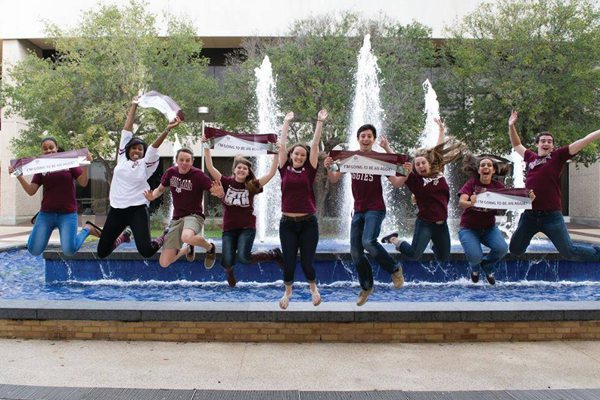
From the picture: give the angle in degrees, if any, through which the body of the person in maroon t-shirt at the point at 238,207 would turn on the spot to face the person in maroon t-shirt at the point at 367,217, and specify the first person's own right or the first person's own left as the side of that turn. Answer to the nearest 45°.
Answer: approximately 90° to the first person's own left

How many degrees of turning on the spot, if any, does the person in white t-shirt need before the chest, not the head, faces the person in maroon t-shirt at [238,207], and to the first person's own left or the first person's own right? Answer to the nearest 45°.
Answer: approximately 45° to the first person's own left

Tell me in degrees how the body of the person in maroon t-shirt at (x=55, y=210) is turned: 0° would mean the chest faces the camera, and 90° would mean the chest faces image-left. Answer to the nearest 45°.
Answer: approximately 0°

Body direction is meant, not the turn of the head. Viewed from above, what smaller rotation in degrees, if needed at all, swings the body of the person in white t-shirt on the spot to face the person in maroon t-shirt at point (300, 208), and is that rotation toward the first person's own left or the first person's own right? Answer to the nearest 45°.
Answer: approximately 45° to the first person's own left

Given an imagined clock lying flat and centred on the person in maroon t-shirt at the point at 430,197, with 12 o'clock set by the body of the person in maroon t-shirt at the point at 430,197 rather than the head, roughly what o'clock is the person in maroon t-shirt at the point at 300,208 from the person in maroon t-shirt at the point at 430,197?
the person in maroon t-shirt at the point at 300,208 is roughly at 2 o'clock from the person in maroon t-shirt at the point at 430,197.

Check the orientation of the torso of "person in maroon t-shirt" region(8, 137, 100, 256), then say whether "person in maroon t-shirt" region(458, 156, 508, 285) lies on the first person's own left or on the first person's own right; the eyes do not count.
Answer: on the first person's own left

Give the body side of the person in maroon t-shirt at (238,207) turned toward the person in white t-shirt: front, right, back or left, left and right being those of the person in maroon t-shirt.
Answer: right

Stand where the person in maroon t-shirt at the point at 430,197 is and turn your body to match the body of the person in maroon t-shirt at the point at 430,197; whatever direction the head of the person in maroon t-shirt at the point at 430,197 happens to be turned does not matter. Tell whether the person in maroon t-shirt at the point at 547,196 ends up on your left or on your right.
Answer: on your left
